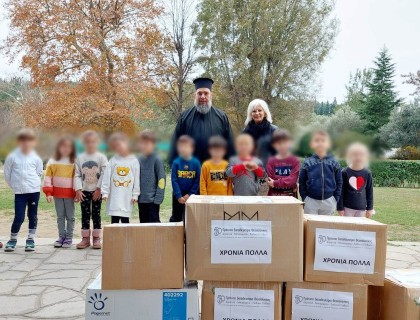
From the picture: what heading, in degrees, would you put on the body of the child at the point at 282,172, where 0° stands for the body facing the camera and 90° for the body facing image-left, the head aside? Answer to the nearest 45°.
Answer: approximately 0°
